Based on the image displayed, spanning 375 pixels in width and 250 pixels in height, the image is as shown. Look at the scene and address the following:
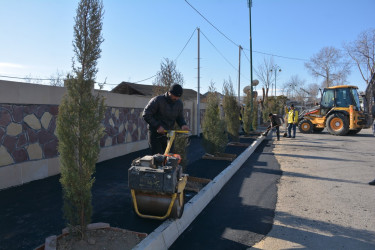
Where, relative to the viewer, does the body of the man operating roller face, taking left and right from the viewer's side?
facing the viewer and to the right of the viewer

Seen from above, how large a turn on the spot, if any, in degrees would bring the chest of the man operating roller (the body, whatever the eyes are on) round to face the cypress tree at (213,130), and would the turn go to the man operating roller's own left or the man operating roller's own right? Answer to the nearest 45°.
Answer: approximately 135° to the man operating roller's own left

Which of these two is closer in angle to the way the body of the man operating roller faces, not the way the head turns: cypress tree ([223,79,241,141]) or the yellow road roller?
the yellow road roller

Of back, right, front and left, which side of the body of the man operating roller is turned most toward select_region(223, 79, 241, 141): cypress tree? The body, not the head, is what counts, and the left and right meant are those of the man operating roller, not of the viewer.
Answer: left

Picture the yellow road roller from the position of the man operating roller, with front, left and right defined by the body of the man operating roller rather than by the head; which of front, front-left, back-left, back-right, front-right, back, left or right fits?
front-right

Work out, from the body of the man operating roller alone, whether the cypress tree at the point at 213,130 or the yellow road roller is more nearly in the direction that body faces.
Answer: the yellow road roller
